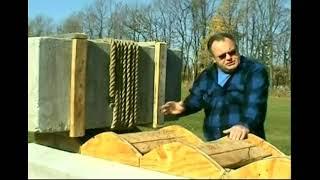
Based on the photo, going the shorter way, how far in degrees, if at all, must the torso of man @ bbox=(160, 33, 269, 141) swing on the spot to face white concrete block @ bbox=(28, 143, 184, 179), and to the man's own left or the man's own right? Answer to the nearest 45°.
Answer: approximately 45° to the man's own right

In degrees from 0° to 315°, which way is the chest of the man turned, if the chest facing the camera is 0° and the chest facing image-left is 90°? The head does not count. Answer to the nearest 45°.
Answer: approximately 0°

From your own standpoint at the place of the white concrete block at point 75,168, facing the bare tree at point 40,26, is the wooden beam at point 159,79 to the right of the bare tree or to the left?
right

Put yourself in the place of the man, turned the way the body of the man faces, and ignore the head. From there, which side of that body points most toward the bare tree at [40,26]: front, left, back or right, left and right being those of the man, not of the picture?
right
